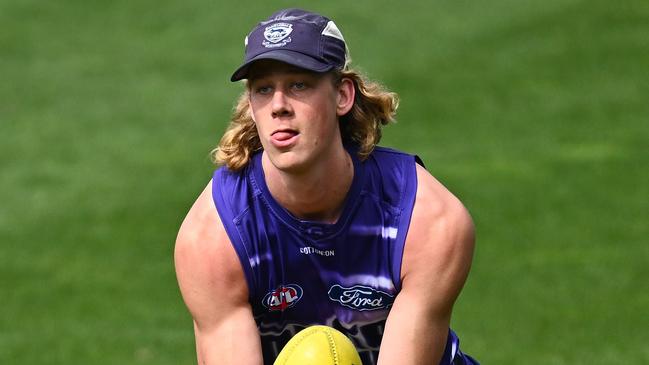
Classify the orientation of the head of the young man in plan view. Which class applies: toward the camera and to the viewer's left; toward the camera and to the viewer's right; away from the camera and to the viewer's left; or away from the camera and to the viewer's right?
toward the camera and to the viewer's left

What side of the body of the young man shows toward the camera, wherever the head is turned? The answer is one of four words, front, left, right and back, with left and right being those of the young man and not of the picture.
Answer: front
